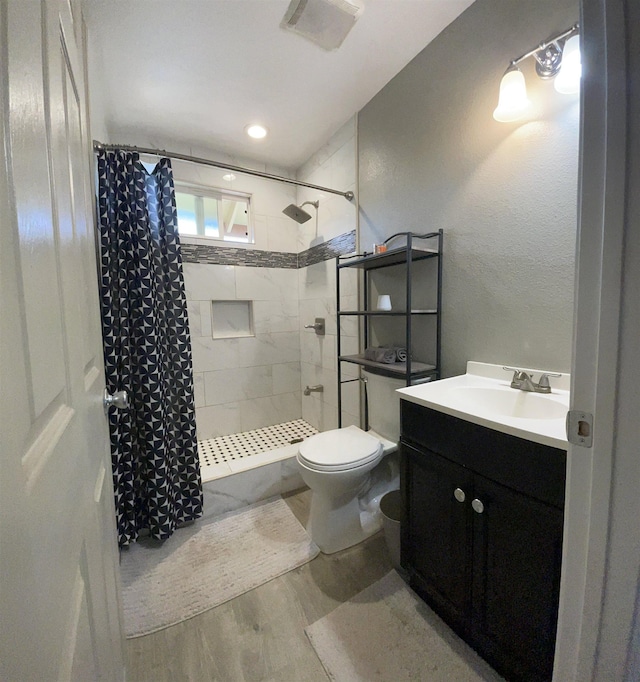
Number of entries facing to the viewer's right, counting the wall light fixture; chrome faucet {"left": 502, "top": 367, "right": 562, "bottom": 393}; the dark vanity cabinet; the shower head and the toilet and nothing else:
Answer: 0

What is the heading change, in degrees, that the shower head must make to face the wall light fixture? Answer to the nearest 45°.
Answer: approximately 90° to its left

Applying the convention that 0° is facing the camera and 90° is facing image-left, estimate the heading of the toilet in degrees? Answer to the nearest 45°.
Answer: approximately 45°

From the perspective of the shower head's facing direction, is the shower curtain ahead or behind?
ahead

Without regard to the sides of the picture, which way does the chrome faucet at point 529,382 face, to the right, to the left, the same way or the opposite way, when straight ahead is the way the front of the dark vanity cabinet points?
the same way

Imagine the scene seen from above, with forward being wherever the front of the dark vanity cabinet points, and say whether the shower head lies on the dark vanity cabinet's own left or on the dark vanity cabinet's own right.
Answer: on the dark vanity cabinet's own right

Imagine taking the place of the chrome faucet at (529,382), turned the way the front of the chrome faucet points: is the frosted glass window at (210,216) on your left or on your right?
on your right

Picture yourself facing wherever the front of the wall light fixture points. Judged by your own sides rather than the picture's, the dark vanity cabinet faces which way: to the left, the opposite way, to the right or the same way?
the same way

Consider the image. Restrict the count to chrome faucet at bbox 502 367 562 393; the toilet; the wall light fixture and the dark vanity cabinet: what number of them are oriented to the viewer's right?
0
